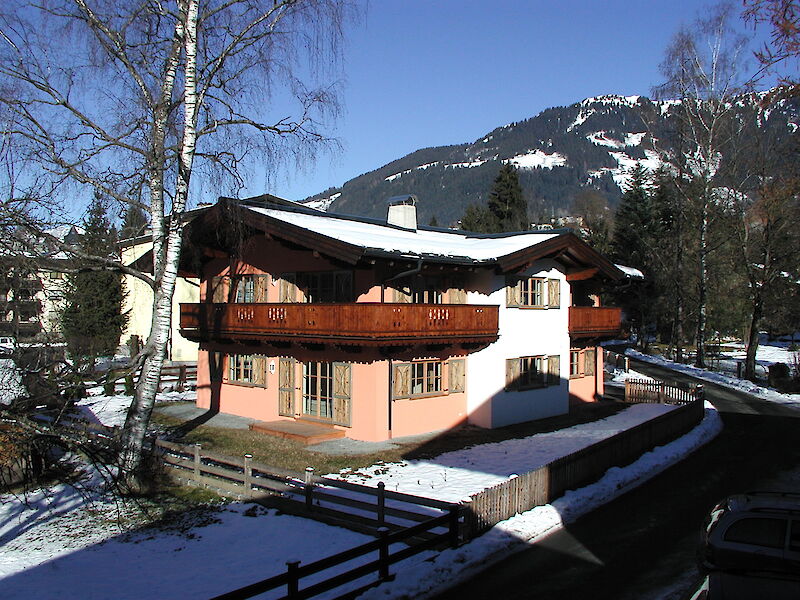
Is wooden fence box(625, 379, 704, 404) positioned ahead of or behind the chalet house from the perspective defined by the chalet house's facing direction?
behind

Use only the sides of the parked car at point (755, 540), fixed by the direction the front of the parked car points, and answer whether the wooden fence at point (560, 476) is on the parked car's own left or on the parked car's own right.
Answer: on the parked car's own left

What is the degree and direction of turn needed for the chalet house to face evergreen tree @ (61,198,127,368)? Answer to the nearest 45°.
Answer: approximately 90° to its right

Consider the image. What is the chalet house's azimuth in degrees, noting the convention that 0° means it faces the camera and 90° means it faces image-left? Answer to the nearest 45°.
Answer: approximately 45°

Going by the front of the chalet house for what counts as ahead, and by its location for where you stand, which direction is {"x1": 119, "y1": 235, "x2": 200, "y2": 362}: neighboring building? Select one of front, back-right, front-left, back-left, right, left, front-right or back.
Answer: right
